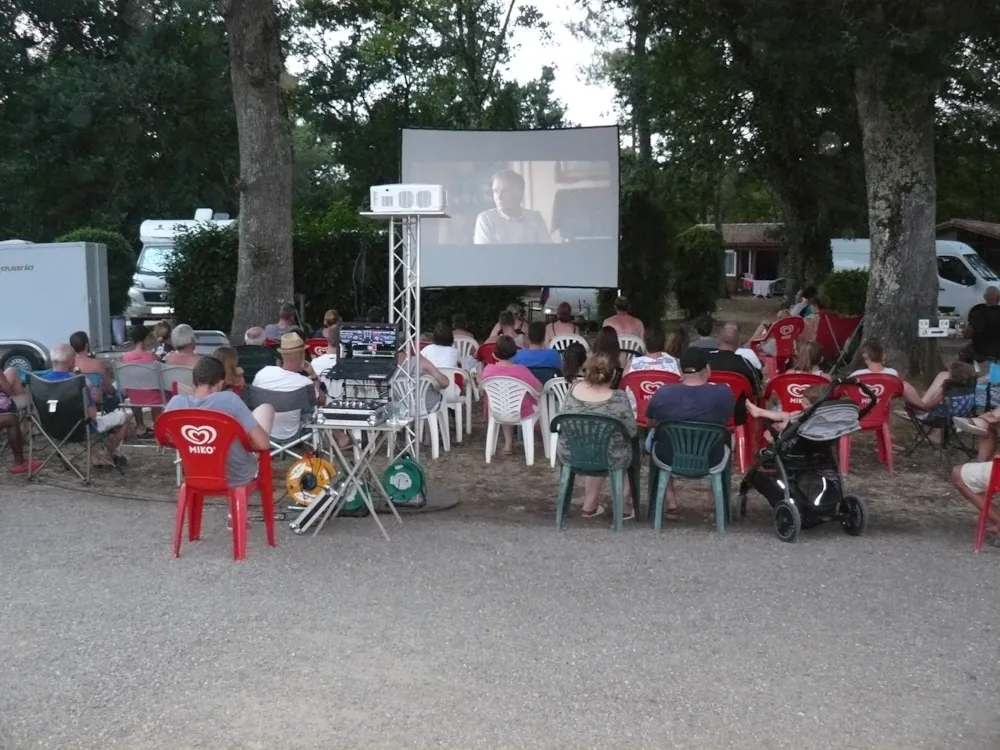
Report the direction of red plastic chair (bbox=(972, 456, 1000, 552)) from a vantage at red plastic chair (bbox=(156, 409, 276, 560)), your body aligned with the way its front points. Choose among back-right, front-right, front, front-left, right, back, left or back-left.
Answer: front-right

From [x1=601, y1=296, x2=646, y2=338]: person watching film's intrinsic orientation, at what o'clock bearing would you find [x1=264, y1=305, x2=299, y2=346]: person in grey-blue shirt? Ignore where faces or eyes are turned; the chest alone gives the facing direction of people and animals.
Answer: [x1=264, y1=305, x2=299, y2=346]: person in grey-blue shirt is roughly at 9 o'clock from [x1=601, y1=296, x2=646, y2=338]: person watching film.

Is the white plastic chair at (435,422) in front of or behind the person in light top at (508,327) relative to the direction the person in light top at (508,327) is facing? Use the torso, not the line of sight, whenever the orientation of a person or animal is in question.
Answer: behind

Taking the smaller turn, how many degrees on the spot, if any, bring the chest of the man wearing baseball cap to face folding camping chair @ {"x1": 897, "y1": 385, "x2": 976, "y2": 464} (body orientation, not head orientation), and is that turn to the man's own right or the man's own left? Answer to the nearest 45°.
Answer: approximately 45° to the man's own right

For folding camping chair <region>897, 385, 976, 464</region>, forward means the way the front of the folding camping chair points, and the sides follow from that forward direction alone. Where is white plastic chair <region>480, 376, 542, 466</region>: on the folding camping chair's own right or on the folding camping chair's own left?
on the folding camping chair's own left

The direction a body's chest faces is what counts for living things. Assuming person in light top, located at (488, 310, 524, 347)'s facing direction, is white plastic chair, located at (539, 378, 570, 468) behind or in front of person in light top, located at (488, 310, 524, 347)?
behind

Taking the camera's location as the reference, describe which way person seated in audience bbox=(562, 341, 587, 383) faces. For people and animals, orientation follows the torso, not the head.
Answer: facing away from the viewer

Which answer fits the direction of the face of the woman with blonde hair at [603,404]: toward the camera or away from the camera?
away from the camera

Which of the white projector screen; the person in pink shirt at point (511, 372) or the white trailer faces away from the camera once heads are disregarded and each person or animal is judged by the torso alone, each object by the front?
the person in pink shirt

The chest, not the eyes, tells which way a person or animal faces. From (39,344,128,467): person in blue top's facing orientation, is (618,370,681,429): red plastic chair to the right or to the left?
on their right

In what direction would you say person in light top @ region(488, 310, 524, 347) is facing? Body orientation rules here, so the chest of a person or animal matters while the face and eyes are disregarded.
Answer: away from the camera

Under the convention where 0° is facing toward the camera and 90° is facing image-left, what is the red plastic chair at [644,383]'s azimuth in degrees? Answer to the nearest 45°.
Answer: approximately 180°

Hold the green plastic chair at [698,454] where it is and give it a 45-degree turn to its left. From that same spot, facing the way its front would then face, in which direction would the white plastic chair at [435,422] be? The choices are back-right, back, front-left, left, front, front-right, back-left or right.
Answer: front

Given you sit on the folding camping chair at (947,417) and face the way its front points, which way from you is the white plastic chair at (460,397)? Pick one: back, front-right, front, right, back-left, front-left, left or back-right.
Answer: front-left

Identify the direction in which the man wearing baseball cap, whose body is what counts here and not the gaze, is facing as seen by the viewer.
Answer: away from the camera

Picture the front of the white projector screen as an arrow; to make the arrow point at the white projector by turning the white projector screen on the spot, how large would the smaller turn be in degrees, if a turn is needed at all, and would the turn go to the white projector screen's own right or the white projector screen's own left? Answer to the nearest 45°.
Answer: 0° — it already faces it

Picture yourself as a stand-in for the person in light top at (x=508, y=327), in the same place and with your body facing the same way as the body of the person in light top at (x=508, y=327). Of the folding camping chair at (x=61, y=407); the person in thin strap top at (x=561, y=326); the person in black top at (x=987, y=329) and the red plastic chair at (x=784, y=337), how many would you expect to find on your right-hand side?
3

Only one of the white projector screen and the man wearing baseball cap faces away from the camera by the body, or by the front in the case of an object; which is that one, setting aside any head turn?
the man wearing baseball cap

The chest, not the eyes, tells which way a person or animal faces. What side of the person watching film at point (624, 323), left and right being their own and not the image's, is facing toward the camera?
back

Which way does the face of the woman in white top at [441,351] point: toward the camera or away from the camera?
away from the camera
